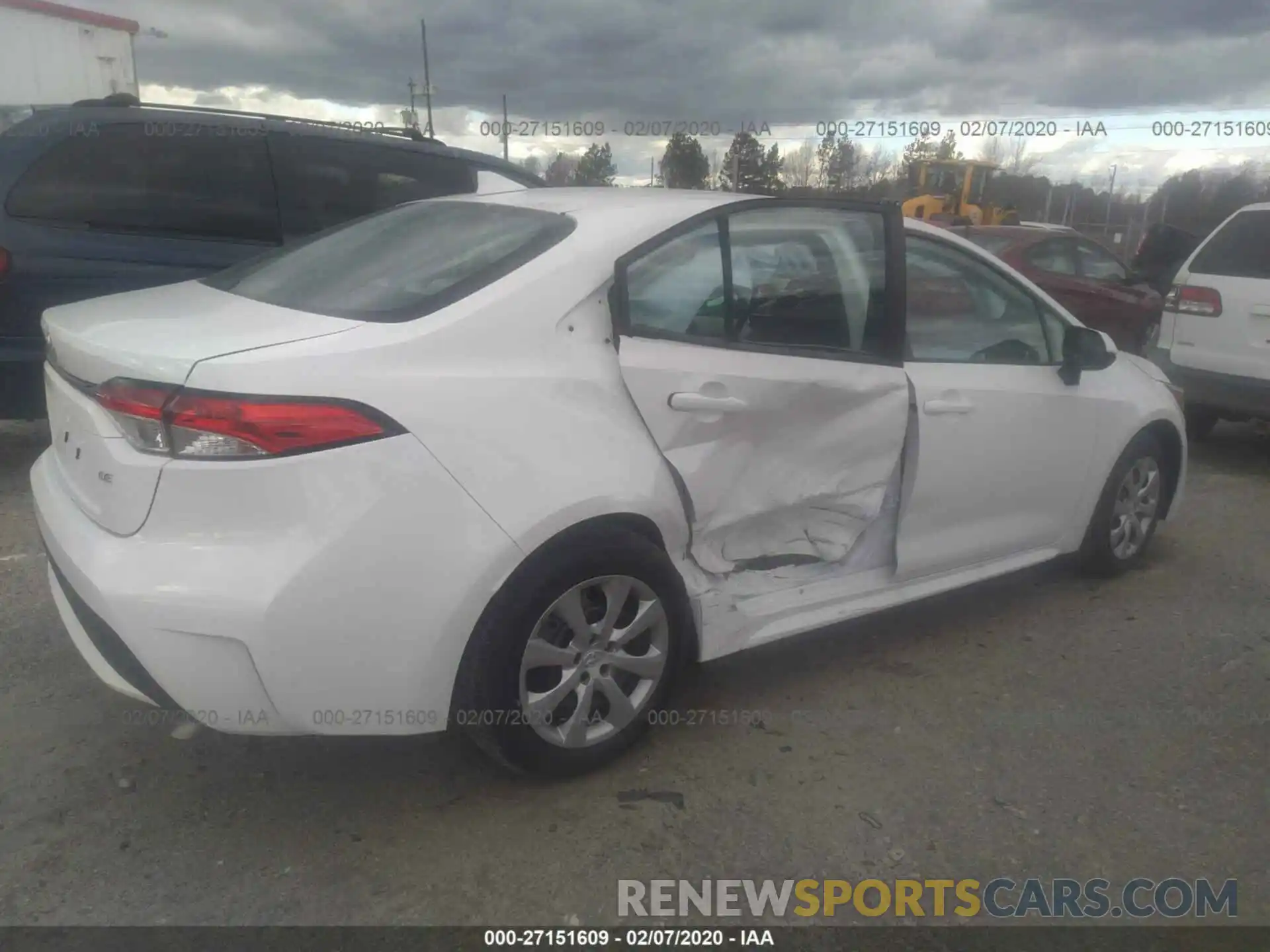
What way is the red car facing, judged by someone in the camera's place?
facing away from the viewer and to the right of the viewer

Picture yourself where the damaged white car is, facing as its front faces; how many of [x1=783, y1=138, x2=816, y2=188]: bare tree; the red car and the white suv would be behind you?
0

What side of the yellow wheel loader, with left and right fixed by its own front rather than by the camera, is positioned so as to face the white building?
back

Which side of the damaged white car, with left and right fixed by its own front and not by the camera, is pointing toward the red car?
front

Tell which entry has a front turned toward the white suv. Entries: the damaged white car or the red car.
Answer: the damaged white car

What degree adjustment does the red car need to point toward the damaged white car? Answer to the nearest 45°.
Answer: approximately 135° to its right

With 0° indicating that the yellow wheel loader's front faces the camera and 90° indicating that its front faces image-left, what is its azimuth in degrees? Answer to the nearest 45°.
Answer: approximately 270°

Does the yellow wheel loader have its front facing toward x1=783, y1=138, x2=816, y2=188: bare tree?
no

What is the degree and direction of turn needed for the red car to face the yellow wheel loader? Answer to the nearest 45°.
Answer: approximately 45° to its left

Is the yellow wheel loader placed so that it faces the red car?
no

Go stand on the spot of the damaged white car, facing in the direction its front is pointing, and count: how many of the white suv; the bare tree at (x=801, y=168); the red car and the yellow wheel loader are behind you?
0

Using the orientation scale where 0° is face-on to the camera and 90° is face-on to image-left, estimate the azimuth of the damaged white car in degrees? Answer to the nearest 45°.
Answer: approximately 225°
